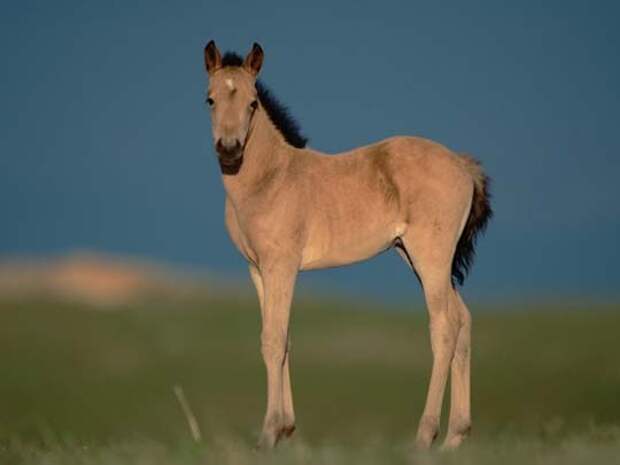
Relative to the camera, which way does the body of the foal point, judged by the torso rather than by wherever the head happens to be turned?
to the viewer's left
